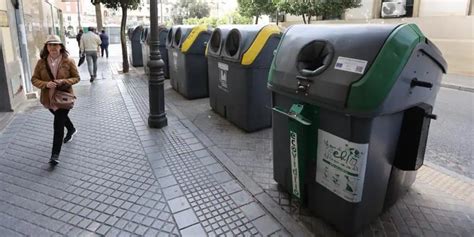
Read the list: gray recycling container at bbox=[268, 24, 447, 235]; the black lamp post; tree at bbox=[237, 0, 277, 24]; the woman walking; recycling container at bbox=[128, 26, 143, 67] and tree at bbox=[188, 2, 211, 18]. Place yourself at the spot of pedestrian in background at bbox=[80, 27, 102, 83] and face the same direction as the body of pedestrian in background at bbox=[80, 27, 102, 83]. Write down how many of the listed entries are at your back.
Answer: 3

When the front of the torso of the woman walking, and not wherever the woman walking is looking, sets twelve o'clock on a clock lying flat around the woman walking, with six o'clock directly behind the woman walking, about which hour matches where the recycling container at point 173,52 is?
The recycling container is roughly at 7 o'clock from the woman walking.

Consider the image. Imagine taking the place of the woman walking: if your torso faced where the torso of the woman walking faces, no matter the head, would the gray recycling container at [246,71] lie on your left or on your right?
on your left

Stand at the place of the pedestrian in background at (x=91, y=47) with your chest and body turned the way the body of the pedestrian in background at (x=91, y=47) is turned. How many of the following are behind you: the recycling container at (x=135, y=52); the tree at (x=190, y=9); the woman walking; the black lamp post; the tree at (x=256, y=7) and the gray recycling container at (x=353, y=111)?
3

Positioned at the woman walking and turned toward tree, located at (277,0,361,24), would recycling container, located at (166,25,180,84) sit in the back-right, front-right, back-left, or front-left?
front-left

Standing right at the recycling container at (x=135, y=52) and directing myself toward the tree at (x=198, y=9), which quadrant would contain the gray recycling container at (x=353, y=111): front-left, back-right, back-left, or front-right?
back-right

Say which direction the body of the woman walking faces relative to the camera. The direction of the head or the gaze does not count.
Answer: toward the camera

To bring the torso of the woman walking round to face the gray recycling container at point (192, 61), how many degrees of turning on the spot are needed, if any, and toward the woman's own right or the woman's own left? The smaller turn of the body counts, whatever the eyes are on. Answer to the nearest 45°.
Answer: approximately 135° to the woman's own left

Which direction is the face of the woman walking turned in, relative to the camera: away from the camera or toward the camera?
toward the camera

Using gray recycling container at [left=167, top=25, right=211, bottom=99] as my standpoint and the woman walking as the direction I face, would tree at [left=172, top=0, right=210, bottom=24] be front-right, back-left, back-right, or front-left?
back-right
